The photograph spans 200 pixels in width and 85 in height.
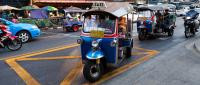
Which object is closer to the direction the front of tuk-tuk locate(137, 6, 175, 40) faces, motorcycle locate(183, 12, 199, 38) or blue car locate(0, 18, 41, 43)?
the blue car

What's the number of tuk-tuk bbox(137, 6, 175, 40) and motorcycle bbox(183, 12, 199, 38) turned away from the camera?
0

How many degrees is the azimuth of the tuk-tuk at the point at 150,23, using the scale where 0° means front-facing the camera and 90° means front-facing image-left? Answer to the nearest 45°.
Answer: approximately 45°

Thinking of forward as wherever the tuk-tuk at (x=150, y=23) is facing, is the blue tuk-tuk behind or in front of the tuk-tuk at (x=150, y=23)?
in front

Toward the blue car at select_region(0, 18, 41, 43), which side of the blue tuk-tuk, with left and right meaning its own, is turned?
right

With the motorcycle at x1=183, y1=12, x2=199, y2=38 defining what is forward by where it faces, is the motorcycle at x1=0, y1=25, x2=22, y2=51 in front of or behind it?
in front

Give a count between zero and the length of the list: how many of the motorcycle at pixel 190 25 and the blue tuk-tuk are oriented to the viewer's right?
0
